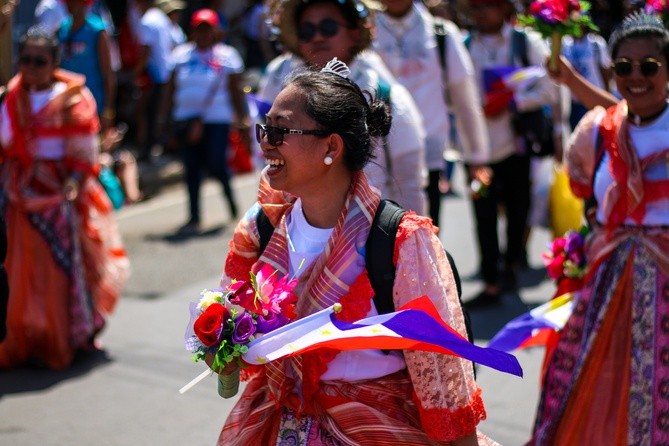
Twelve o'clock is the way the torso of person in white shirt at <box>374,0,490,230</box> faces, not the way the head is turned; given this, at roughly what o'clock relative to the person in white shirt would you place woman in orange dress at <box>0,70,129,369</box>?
The woman in orange dress is roughly at 1 o'clock from the person in white shirt.

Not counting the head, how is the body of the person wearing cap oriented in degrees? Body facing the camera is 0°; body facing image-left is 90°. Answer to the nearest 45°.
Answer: approximately 0°

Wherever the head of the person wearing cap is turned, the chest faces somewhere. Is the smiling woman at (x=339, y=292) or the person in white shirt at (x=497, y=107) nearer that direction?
the smiling woman

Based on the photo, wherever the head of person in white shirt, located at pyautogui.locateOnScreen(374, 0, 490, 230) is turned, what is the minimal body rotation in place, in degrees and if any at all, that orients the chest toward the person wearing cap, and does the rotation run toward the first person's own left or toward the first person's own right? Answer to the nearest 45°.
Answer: approximately 90° to the first person's own right

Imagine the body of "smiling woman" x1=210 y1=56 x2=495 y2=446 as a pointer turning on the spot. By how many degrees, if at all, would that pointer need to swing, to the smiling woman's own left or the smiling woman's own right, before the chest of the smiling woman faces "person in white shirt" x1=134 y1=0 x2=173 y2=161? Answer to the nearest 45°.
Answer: approximately 135° to the smiling woman's own right

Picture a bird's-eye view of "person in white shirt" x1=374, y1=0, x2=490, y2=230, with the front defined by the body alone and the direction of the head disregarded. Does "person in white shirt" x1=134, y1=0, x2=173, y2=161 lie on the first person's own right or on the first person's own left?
on the first person's own right

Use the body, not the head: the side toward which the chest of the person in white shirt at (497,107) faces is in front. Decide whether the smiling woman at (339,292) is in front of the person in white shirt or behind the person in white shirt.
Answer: in front

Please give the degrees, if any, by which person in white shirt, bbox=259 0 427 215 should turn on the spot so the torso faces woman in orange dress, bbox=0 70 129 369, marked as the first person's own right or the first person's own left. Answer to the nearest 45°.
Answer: approximately 90° to the first person's own right

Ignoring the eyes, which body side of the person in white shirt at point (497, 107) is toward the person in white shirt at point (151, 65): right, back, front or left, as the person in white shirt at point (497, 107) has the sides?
right
